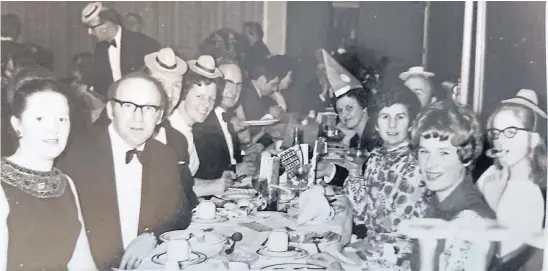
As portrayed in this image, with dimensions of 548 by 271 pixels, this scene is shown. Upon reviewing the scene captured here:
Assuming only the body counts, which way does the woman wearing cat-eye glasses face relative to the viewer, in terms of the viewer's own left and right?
facing the viewer and to the left of the viewer

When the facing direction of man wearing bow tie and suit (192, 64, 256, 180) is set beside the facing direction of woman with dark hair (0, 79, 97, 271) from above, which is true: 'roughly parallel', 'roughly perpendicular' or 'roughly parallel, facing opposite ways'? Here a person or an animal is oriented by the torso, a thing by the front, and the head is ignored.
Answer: roughly parallel

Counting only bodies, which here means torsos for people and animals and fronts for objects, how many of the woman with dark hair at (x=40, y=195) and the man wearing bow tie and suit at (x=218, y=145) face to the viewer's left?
0

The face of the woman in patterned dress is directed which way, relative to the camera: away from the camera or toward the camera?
toward the camera

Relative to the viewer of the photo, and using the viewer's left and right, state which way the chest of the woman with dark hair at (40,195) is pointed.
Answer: facing the viewer and to the right of the viewer
